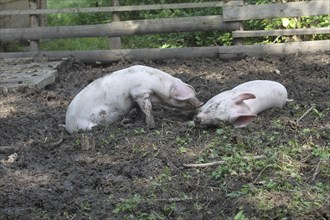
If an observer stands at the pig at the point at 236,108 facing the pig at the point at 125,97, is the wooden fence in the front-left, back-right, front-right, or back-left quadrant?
front-right

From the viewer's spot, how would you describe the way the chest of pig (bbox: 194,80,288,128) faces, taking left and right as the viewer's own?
facing the viewer and to the left of the viewer

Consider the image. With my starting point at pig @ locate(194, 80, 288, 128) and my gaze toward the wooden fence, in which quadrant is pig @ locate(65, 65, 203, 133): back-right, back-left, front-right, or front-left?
front-left

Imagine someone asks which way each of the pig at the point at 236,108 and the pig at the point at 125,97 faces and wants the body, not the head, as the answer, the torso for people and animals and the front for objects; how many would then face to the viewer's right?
1

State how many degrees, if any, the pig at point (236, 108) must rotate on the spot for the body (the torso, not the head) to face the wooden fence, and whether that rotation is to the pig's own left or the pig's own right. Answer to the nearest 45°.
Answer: approximately 135° to the pig's own right

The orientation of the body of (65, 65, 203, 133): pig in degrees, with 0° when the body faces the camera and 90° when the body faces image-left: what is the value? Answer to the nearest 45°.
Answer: approximately 270°

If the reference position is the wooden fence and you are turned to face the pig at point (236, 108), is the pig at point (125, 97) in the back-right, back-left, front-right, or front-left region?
front-right

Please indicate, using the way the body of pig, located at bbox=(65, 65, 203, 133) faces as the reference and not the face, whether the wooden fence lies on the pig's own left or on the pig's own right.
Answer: on the pig's own left

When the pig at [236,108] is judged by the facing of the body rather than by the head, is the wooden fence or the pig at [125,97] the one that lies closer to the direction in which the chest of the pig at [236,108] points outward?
the pig
